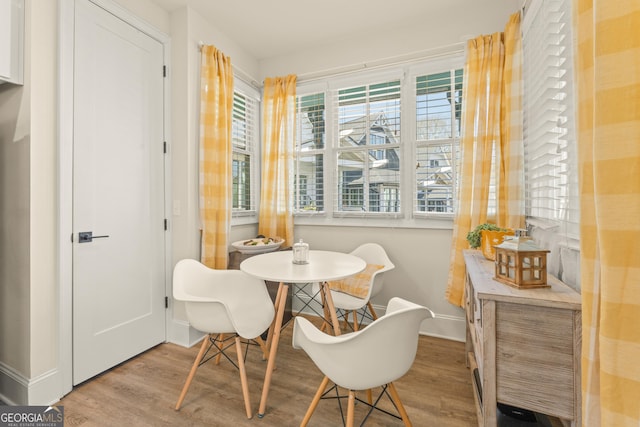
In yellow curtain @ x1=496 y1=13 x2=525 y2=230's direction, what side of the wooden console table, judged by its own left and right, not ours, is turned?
right

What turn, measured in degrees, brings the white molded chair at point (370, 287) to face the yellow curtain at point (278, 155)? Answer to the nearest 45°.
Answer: approximately 90° to its right

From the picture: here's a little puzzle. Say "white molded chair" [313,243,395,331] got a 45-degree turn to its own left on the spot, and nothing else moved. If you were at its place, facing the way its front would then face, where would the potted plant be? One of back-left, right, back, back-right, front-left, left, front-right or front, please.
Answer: front-left

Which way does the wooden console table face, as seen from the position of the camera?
facing to the left of the viewer

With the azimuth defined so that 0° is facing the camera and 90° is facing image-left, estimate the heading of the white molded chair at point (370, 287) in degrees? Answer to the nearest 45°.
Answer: approximately 45°

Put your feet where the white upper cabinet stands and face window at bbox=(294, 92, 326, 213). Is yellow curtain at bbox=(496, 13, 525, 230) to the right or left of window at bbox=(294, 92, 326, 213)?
right
